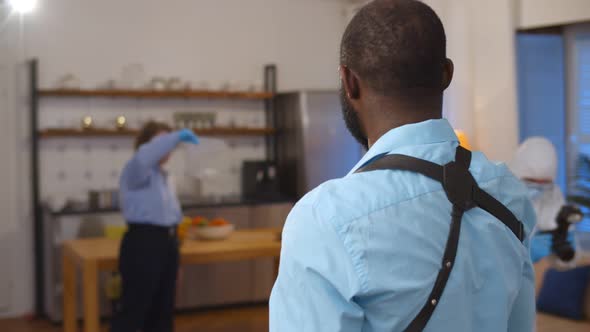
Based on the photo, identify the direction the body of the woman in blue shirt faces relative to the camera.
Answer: to the viewer's right

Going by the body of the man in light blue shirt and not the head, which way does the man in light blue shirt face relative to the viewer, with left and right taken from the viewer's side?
facing away from the viewer and to the left of the viewer

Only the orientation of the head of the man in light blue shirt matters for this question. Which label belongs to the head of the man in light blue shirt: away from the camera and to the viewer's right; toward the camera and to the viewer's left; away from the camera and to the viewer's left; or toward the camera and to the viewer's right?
away from the camera and to the viewer's left

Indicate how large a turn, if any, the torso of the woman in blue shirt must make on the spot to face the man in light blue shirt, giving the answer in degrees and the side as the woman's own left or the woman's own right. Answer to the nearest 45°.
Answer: approximately 90° to the woman's own right

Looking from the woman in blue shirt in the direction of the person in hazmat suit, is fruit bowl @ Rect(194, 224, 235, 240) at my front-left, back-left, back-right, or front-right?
front-left

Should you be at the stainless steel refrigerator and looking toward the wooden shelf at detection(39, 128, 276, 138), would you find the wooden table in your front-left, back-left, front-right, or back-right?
front-left

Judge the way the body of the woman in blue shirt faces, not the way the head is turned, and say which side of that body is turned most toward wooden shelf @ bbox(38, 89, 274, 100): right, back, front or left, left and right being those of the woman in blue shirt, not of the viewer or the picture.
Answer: left

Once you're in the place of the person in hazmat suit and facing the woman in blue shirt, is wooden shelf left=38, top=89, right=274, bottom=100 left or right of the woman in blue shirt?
right

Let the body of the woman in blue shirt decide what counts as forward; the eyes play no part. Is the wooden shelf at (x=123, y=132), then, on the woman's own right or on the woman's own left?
on the woman's own left

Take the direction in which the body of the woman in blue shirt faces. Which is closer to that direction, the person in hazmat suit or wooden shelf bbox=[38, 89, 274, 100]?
the person in hazmat suit
